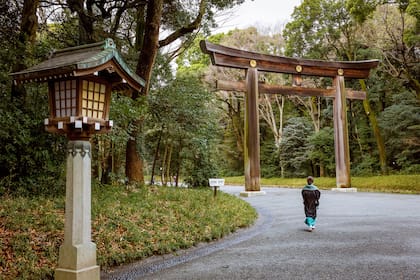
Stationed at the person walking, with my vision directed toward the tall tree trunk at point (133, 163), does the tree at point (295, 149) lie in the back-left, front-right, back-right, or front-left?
front-right

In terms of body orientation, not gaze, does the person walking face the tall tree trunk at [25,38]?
no

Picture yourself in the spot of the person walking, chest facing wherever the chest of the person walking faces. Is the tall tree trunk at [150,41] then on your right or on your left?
on your left

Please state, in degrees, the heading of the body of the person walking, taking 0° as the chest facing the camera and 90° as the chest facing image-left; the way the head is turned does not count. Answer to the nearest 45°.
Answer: approximately 180°

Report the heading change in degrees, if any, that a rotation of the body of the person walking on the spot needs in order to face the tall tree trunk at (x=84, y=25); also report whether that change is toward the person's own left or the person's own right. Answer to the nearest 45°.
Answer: approximately 90° to the person's own left

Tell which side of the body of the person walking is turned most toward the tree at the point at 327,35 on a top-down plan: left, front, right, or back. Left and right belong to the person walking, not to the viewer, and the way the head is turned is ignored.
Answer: front

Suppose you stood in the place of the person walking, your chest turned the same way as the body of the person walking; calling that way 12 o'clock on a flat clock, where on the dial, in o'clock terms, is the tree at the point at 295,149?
The tree is roughly at 12 o'clock from the person walking.

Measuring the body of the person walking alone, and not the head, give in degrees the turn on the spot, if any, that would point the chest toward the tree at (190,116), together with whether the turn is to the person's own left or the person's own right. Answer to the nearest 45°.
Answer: approximately 45° to the person's own left

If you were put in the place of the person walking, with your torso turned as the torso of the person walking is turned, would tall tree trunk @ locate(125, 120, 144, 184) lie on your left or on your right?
on your left

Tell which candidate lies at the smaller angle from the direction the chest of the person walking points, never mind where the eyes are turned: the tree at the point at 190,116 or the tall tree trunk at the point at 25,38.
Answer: the tree

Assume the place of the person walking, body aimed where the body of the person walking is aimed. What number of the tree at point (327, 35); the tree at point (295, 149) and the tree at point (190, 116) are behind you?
0

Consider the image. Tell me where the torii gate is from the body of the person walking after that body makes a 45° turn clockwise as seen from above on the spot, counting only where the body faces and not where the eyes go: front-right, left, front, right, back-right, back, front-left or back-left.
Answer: front-left
